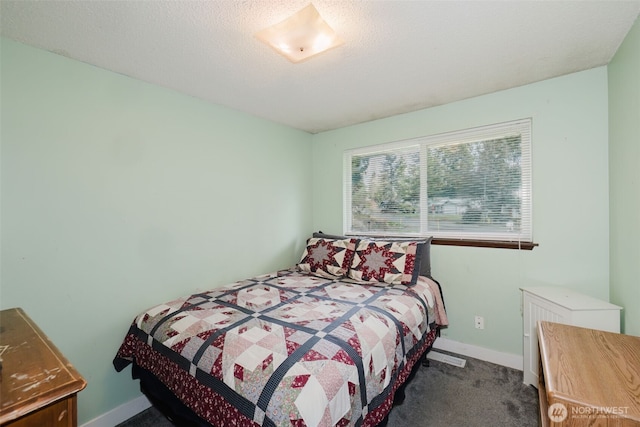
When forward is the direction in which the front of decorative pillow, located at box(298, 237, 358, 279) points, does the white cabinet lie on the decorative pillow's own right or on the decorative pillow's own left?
on the decorative pillow's own left

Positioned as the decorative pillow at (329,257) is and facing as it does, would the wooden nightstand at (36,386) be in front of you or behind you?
in front

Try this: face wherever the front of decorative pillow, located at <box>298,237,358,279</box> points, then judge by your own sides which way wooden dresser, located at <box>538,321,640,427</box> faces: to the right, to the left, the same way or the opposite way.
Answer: to the right

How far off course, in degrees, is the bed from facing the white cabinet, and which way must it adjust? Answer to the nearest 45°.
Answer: approximately 135° to its left

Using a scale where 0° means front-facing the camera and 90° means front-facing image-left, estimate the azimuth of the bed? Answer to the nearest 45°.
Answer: approximately 45°

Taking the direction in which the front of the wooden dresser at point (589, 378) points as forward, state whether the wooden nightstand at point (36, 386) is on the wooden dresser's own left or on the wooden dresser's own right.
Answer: on the wooden dresser's own left

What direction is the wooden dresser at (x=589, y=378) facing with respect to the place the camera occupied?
facing to the left of the viewer

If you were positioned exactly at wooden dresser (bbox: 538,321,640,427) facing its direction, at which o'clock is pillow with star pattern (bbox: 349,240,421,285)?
The pillow with star pattern is roughly at 1 o'clock from the wooden dresser.

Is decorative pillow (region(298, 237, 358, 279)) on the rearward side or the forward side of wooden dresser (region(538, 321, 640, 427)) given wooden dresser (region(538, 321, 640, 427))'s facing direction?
on the forward side
